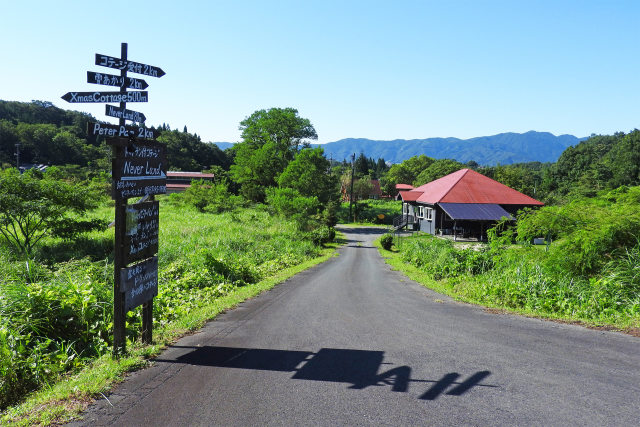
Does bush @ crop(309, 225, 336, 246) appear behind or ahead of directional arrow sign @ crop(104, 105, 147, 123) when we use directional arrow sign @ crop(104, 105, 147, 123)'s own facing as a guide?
behind

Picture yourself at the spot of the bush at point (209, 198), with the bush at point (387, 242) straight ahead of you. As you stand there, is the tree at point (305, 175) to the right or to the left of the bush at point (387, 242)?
left

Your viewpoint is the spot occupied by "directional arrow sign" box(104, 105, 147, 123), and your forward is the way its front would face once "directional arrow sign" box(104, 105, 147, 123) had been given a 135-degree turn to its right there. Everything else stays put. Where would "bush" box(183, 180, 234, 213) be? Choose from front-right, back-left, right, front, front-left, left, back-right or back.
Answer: front-right

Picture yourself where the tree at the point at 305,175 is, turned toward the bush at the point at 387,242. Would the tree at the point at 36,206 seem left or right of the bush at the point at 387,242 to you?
right

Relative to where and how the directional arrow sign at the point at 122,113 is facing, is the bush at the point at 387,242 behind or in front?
behind

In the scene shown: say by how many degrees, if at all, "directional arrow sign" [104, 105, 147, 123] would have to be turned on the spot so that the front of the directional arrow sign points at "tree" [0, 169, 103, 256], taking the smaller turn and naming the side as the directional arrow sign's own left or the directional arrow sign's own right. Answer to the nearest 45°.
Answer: approximately 180°

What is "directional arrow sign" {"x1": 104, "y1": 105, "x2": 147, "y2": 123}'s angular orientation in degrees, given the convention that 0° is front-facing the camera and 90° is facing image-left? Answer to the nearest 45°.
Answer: approximately 0°
